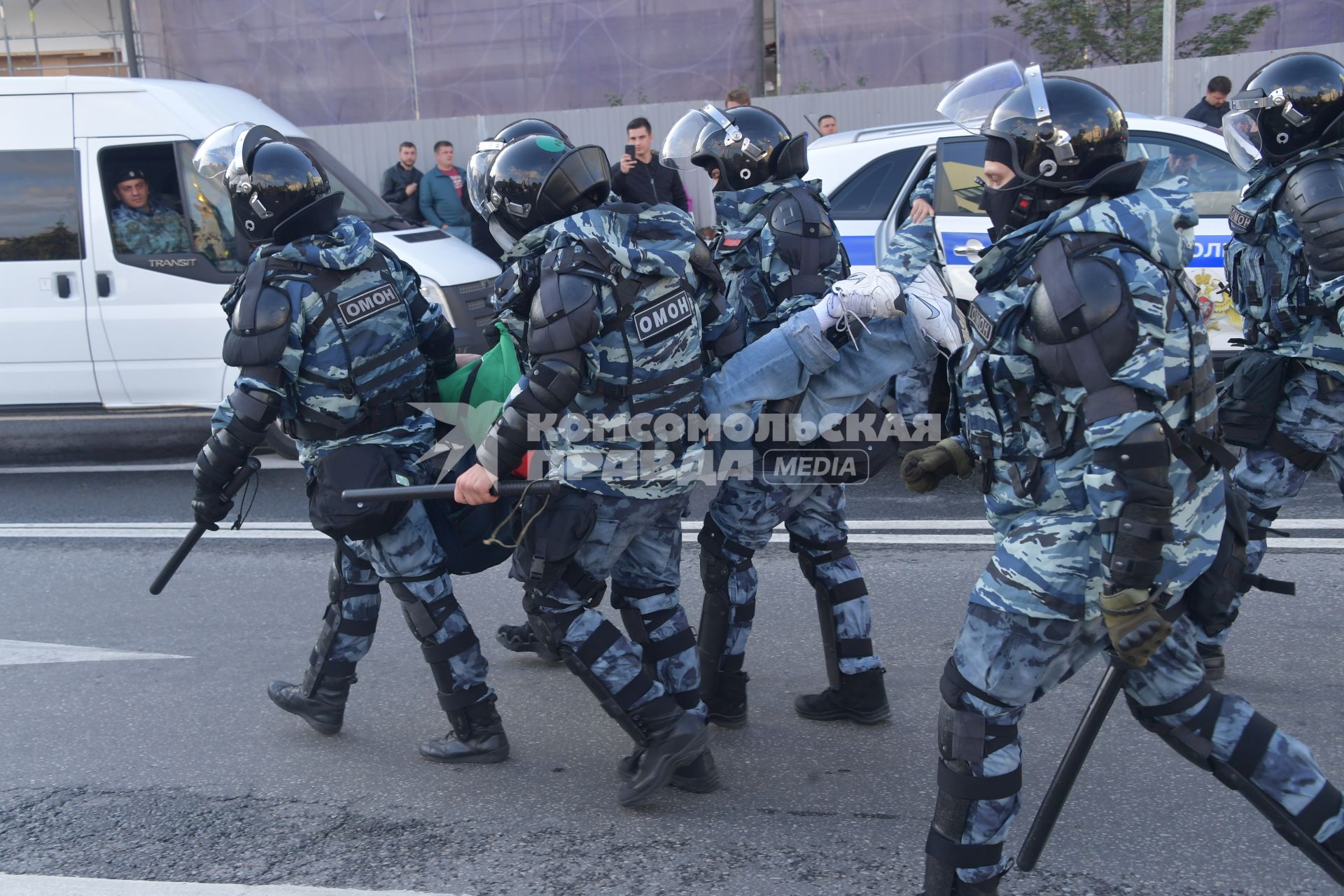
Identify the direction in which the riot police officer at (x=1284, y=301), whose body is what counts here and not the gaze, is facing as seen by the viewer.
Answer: to the viewer's left

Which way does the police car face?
to the viewer's right

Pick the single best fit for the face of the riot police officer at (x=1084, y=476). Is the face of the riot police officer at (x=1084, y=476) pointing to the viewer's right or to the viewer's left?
to the viewer's left

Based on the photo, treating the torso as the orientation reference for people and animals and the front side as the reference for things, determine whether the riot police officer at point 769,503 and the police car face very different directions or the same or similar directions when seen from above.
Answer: very different directions

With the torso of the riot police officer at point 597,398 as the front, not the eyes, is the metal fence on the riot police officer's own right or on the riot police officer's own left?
on the riot police officer's own right

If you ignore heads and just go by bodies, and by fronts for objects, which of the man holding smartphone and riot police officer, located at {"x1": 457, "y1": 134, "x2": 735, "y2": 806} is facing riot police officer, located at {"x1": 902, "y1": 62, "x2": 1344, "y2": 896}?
the man holding smartphone

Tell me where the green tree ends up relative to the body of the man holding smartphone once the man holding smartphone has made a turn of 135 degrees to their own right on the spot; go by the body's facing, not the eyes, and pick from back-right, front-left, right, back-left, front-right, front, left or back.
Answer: right

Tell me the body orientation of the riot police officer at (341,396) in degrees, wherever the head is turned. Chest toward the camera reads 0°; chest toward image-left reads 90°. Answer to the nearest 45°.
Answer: approximately 135°

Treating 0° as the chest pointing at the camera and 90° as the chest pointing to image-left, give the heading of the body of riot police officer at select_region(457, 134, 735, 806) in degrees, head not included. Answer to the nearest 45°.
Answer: approximately 135°
